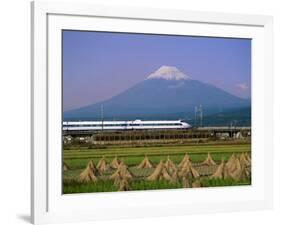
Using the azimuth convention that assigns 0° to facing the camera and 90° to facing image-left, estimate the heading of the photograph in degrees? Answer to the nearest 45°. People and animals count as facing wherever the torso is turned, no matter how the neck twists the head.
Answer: approximately 315°

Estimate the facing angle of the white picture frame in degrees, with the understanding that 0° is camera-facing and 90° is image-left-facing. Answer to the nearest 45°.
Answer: approximately 315°
